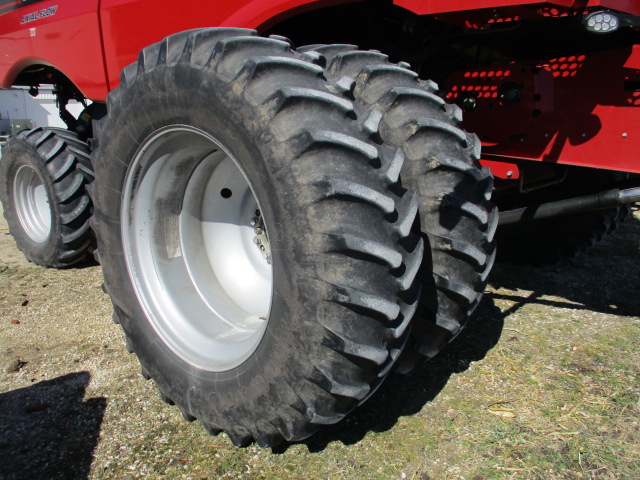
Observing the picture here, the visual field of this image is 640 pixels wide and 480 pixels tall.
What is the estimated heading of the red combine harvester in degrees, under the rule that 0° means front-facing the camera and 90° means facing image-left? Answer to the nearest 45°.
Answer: approximately 315°
